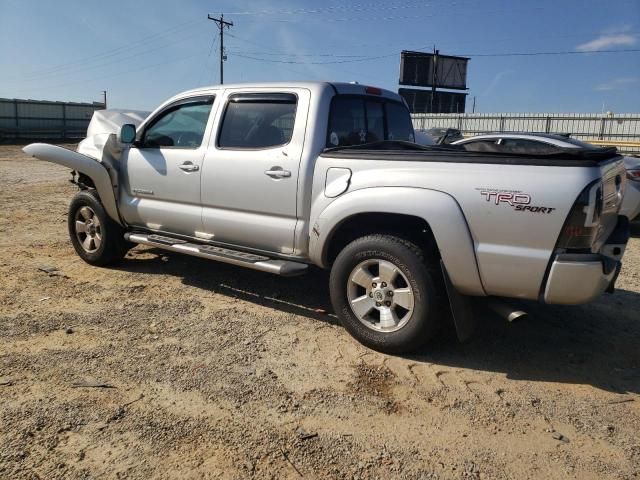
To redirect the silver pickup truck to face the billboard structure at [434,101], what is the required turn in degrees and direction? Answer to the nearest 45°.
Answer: approximately 45° to its right

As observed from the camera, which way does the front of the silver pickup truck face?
facing away from the viewer and to the left of the viewer

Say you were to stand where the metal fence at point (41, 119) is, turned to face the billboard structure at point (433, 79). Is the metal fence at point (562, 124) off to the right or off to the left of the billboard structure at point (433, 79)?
right

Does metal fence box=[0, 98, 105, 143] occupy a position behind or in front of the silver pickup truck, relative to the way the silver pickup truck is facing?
in front

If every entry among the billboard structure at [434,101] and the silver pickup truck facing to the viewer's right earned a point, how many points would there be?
0

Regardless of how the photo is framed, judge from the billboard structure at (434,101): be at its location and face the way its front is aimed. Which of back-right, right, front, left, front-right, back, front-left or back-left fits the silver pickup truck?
back

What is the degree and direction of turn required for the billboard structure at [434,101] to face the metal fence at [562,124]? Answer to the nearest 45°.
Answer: approximately 180°

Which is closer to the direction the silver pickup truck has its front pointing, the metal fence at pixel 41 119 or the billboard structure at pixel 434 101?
the metal fence

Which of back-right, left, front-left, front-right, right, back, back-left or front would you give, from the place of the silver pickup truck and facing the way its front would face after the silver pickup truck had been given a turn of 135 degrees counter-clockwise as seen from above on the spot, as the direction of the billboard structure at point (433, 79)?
back

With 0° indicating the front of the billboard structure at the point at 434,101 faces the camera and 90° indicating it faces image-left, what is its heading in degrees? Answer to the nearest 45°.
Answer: approximately 180°
